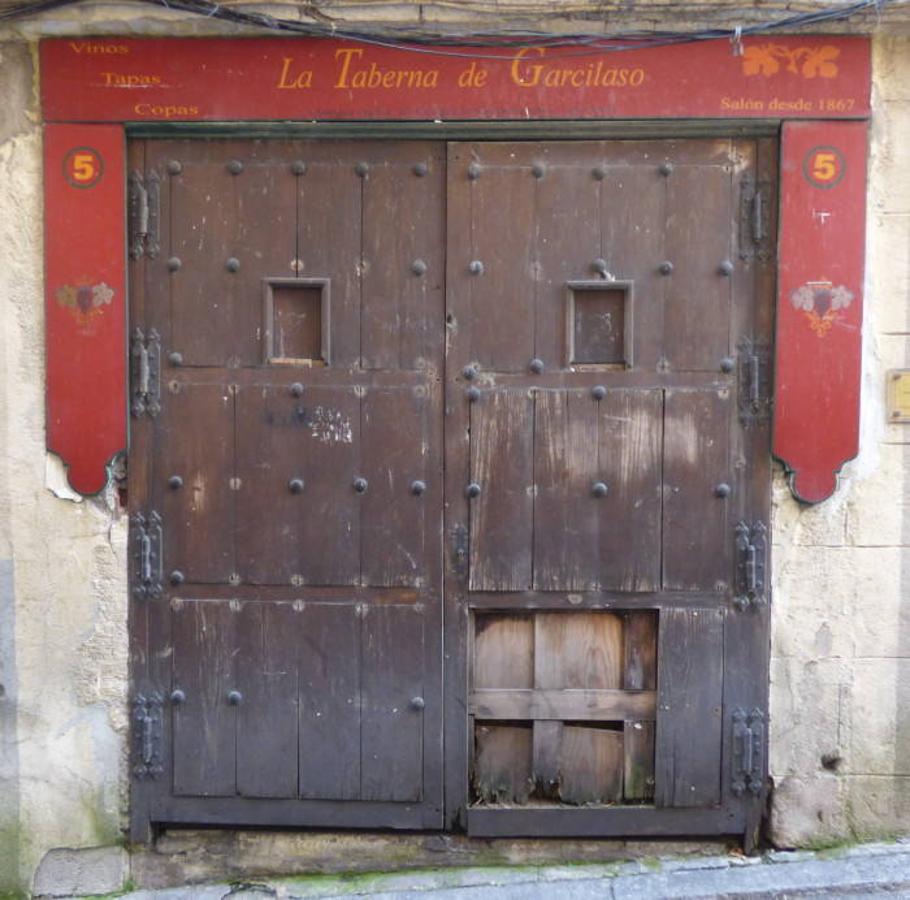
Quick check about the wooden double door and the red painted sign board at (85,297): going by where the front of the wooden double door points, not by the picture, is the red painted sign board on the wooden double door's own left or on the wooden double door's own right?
on the wooden double door's own right

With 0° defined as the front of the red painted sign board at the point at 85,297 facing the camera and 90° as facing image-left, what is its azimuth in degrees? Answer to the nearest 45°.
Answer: approximately 0°

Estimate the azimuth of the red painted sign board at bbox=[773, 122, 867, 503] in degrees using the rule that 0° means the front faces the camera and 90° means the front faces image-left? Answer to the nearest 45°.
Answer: approximately 0°

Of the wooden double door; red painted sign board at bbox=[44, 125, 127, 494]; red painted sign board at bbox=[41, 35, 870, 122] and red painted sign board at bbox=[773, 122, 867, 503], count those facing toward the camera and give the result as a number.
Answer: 4

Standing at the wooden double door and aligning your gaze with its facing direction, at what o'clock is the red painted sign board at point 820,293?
The red painted sign board is roughly at 9 o'clock from the wooden double door.

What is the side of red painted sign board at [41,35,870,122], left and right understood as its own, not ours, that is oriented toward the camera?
front

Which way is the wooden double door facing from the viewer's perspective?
toward the camera

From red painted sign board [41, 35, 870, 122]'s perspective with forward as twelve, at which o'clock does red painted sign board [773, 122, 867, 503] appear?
red painted sign board [773, 122, 867, 503] is roughly at 9 o'clock from red painted sign board [41, 35, 870, 122].

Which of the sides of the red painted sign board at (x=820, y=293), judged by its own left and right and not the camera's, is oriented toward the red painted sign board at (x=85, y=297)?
right
